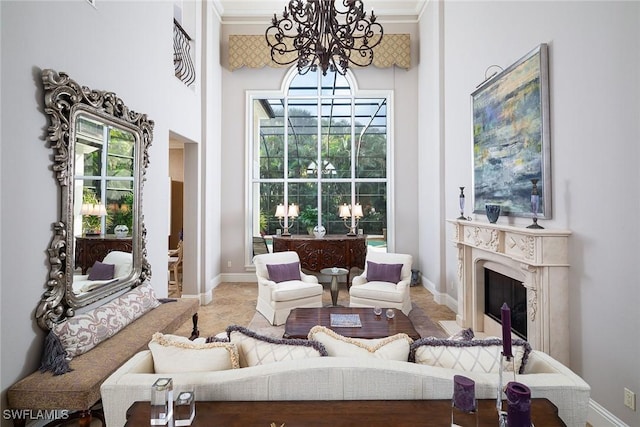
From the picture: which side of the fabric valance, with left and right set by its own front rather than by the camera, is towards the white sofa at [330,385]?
front

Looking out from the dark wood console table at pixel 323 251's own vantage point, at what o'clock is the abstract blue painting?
The abstract blue painting is roughly at 11 o'clock from the dark wood console table.

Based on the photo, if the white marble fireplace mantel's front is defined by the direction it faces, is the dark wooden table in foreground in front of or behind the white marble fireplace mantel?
in front

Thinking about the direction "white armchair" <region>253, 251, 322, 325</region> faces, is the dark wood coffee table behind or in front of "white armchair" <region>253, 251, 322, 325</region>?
in front

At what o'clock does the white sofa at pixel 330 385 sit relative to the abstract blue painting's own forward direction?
The white sofa is roughly at 11 o'clock from the abstract blue painting.

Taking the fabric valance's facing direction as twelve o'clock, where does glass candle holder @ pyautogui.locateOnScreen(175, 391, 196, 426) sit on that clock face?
The glass candle holder is roughly at 12 o'clock from the fabric valance.

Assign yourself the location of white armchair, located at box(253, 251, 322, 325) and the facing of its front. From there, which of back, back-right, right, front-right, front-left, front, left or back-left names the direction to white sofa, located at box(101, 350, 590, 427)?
front-right

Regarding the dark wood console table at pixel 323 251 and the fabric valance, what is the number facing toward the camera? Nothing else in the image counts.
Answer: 2

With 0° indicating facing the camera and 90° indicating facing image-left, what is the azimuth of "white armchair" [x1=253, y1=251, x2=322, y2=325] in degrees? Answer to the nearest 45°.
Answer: approximately 315°

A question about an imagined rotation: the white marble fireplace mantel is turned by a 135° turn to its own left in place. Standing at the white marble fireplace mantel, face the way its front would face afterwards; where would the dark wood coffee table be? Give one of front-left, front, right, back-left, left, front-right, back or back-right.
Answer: back

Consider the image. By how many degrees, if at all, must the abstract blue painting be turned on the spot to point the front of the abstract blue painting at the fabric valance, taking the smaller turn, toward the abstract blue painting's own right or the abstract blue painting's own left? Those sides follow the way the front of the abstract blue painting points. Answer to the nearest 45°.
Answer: approximately 45° to the abstract blue painting's own right

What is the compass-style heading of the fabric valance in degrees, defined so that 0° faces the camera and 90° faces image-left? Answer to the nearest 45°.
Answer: approximately 0°

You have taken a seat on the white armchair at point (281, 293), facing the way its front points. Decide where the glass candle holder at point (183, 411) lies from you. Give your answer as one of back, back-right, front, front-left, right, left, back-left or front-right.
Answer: front-right

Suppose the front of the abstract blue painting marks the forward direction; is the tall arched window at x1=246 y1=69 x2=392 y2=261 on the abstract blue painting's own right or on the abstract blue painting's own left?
on the abstract blue painting's own right
